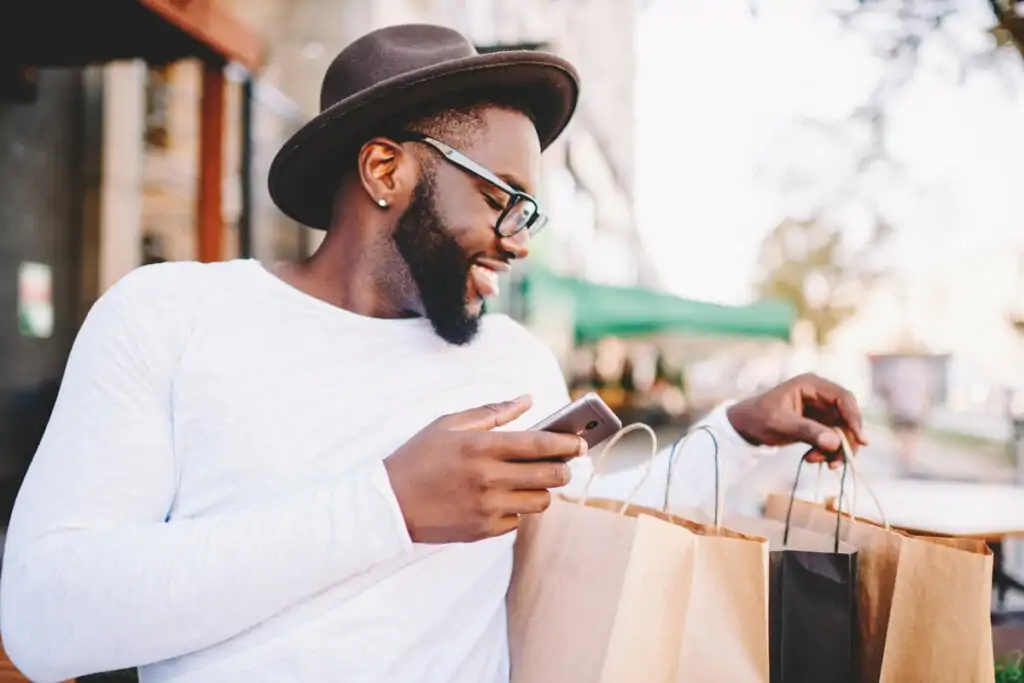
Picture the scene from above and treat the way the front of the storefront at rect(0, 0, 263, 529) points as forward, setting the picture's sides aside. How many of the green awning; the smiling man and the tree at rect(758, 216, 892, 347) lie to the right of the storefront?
1

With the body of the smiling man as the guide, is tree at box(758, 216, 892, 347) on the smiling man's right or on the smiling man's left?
on the smiling man's left

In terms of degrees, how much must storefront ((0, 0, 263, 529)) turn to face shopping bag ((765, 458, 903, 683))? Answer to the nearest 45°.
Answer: approximately 90° to its right

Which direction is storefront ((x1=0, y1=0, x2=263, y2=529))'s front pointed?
to the viewer's right

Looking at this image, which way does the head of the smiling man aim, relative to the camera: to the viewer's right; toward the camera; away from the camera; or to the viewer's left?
to the viewer's right

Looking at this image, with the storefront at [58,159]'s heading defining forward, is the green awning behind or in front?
in front
